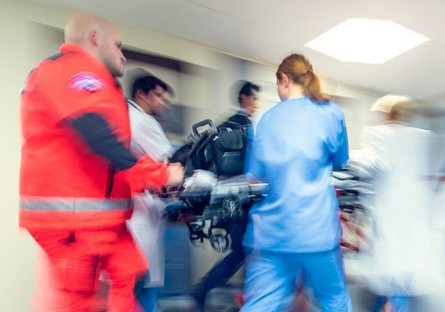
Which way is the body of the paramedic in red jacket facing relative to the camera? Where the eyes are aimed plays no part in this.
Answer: to the viewer's right

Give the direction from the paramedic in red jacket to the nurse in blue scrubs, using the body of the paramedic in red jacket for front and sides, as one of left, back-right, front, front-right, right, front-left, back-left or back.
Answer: front

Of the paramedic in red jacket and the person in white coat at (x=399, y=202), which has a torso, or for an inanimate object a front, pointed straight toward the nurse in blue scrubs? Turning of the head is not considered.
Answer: the paramedic in red jacket

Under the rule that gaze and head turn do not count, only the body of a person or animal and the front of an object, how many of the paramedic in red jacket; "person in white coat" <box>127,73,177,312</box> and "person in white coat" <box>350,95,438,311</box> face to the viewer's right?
2

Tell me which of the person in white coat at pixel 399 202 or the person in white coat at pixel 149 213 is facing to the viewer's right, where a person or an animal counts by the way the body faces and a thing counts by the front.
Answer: the person in white coat at pixel 149 213

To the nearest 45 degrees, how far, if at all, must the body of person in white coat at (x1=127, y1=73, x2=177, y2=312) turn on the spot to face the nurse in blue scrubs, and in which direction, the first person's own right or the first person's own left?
approximately 45° to the first person's own right

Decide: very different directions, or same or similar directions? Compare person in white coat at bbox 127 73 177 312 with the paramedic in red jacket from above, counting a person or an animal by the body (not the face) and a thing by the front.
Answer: same or similar directions

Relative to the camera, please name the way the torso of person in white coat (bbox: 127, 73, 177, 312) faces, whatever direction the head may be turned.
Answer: to the viewer's right

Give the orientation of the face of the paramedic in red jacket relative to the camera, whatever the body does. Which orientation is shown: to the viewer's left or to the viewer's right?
to the viewer's right
